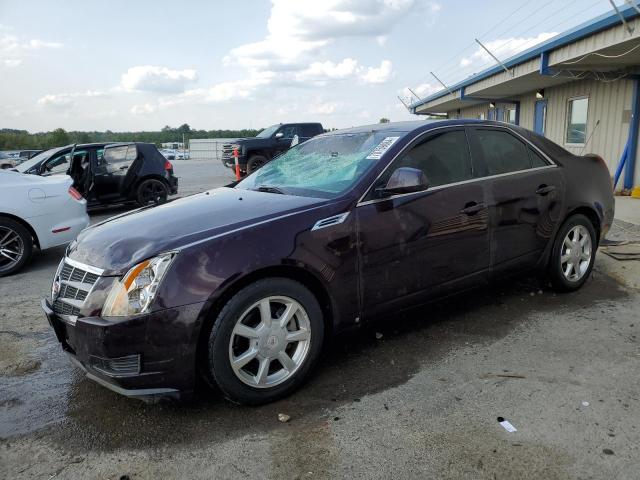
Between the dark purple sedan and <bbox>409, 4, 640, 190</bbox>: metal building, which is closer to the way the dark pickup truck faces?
the dark purple sedan

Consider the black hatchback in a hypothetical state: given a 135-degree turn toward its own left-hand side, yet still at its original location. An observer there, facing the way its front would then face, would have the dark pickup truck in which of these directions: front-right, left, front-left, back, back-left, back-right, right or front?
left

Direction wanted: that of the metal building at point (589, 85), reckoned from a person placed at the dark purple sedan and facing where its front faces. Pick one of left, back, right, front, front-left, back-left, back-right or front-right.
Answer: back

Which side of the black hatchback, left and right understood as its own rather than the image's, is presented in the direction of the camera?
left

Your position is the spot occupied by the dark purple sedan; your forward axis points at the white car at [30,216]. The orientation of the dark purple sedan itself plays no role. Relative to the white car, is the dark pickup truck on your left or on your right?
right

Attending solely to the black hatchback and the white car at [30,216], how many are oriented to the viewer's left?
2

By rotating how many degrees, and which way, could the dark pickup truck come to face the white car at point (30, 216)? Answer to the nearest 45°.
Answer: approximately 45° to its left

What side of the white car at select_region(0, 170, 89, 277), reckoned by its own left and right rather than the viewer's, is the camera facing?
left

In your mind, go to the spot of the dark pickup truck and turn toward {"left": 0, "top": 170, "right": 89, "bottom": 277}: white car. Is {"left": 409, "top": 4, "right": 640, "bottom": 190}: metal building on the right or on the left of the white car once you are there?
left

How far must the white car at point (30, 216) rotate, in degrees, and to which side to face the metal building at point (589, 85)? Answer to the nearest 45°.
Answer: approximately 180°

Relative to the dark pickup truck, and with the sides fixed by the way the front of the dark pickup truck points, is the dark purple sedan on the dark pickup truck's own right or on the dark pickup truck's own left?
on the dark pickup truck's own left

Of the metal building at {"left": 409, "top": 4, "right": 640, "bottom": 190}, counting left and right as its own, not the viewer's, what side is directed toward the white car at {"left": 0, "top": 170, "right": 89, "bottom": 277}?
front

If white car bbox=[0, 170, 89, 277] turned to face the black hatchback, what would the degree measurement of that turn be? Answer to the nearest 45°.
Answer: approximately 90° to its right
